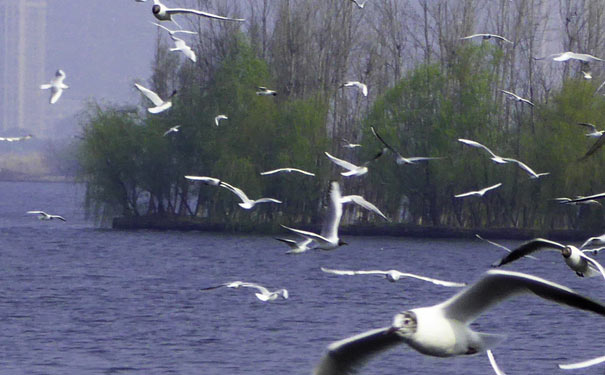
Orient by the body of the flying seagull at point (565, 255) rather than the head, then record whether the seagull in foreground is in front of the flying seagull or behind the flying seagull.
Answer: in front

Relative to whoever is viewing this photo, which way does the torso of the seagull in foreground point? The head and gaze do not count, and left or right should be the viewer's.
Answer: facing the viewer and to the left of the viewer

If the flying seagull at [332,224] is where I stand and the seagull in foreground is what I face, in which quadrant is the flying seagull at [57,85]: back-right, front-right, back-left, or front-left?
back-right

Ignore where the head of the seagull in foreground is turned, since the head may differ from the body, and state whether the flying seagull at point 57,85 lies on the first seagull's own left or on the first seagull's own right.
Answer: on the first seagull's own right

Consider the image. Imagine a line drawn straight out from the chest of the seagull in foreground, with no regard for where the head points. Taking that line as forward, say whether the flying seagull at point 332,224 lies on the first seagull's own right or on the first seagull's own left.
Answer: on the first seagull's own right

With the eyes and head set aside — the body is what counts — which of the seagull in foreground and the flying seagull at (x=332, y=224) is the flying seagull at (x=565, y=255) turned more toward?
the seagull in foreground

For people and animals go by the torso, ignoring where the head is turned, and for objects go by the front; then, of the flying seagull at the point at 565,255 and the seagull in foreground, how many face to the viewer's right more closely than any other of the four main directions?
0

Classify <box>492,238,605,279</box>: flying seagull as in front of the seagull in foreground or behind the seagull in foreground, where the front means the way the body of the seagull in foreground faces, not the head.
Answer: behind
